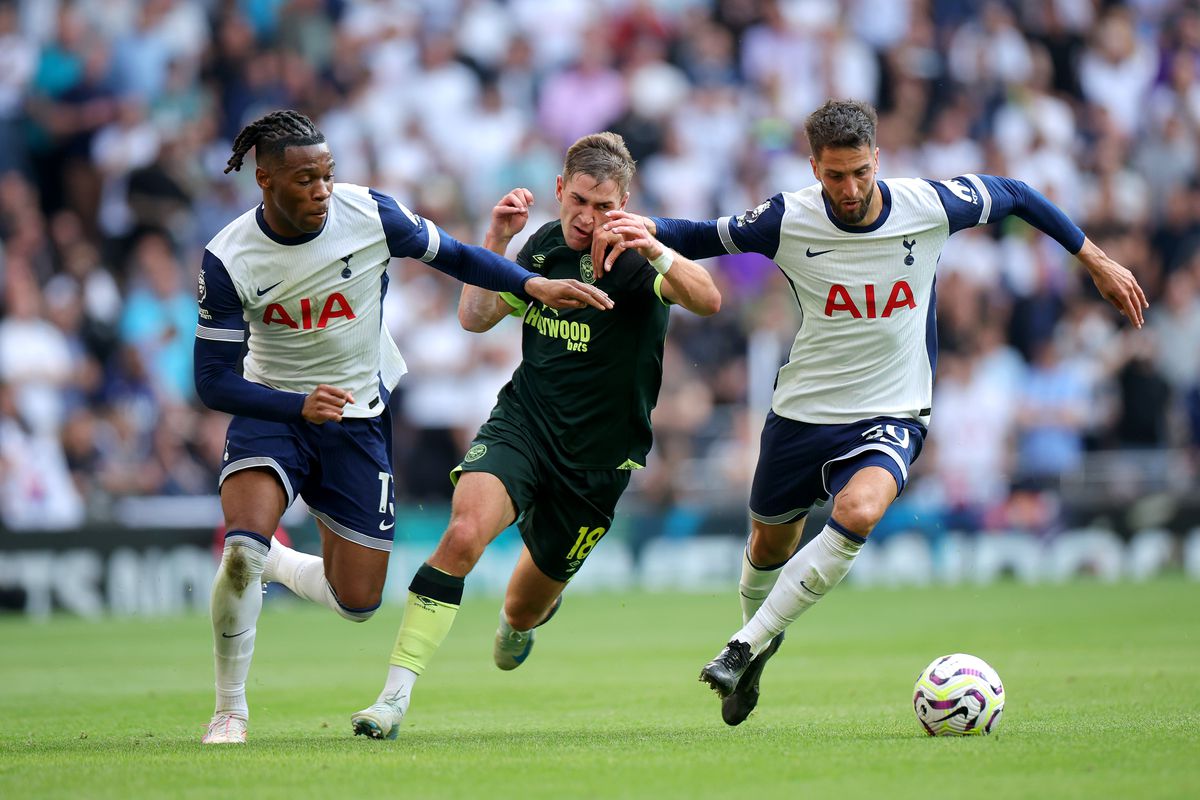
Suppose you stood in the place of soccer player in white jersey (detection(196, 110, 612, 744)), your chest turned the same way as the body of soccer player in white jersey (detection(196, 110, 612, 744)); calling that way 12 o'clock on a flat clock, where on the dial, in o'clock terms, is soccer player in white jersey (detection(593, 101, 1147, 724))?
soccer player in white jersey (detection(593, 101, 1147, 724)) is roughly at 9 o'clock from soccer player in white jersey (detection(196, 110, 612, 744)).

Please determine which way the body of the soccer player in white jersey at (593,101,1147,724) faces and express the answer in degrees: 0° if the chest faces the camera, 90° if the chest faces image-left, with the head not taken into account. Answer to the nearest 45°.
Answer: approximately 0°

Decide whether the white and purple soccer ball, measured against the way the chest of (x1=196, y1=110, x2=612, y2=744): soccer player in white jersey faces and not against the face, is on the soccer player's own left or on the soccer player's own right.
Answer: on the soccer player's own left

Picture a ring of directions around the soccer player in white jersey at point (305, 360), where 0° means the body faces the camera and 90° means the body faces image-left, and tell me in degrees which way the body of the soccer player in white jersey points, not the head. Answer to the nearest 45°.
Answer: approximately 0°

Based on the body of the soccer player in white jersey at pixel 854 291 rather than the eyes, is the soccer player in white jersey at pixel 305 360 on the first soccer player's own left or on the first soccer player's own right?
on the first soccer player's own right

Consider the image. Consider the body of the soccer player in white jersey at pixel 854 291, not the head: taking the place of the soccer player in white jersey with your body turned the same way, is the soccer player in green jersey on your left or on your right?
on your right

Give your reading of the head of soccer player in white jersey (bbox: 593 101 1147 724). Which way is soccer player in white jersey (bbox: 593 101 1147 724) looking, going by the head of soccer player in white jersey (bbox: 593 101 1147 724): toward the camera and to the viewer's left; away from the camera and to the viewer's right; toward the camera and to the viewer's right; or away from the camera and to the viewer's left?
toward the camera and to the viewer's right

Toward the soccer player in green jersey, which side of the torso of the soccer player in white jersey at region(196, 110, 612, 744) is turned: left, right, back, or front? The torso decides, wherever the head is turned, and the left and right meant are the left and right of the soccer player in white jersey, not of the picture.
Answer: left

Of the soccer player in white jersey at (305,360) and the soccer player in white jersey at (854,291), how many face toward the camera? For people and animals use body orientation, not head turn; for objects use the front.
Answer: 2
